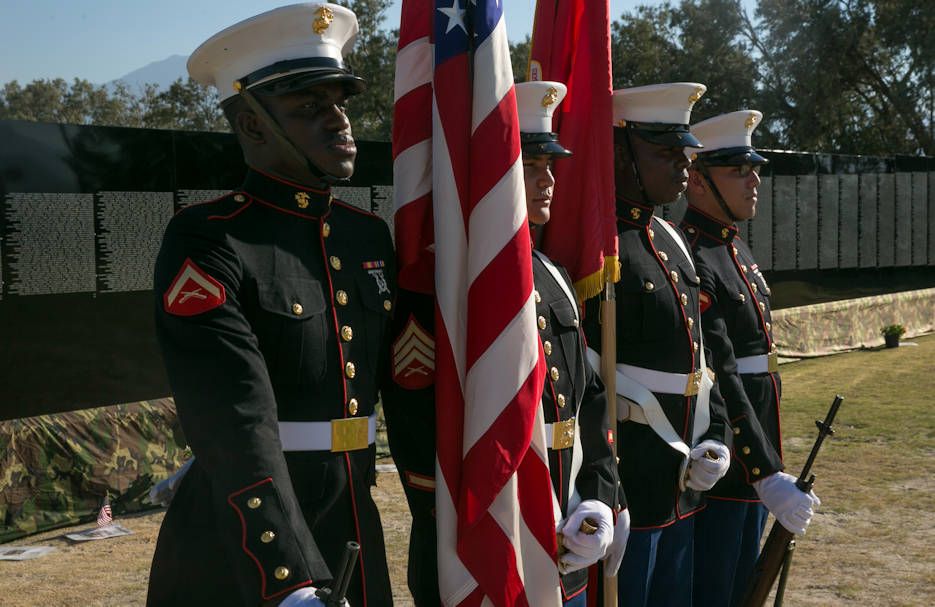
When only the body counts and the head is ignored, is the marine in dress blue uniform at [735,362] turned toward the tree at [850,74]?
no

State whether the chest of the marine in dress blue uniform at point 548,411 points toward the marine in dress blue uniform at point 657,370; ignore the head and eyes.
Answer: no

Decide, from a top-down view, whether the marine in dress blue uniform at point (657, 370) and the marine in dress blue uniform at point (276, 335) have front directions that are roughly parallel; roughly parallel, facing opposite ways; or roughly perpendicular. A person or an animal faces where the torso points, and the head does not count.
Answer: roughly parallel

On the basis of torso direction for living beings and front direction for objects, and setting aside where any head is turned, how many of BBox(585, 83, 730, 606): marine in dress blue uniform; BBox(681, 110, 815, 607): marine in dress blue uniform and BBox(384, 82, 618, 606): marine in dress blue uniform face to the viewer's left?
0

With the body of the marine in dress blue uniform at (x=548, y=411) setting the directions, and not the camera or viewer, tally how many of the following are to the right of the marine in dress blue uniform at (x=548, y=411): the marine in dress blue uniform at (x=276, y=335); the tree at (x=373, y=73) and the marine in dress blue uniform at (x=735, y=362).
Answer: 1

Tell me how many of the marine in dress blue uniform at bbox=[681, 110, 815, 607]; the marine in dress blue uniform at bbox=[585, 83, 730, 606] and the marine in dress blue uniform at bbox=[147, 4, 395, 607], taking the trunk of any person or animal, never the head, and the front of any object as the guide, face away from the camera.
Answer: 0

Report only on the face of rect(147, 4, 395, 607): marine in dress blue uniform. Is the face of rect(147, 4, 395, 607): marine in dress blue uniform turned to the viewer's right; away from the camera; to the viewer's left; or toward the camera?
to the viewer's right

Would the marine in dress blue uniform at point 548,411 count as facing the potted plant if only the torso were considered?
no

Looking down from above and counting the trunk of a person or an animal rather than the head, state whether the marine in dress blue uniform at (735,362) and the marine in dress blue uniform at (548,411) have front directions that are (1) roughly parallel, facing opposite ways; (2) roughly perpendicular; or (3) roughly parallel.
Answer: roughly parallel

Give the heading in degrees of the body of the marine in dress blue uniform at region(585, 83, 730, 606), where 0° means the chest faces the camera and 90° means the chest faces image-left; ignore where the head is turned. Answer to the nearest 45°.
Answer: approximately 315°

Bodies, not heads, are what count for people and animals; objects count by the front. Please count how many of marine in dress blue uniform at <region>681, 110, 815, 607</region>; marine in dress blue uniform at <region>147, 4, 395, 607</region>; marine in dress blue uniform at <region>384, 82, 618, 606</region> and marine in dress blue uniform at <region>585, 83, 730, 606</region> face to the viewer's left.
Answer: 0

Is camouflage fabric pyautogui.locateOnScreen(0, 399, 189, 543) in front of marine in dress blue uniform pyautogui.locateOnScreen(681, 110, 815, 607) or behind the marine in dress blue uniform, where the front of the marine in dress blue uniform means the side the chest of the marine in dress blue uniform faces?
behind

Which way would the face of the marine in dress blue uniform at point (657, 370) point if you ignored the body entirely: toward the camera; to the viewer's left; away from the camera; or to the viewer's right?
to the viewer's right

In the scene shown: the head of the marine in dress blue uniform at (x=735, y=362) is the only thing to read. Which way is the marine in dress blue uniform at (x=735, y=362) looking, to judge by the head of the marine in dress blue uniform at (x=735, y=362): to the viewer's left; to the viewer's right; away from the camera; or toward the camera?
to the viewer's right

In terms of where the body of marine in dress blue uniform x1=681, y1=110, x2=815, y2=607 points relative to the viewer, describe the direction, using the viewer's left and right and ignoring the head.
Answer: facing the viewer and to the right of the viewer

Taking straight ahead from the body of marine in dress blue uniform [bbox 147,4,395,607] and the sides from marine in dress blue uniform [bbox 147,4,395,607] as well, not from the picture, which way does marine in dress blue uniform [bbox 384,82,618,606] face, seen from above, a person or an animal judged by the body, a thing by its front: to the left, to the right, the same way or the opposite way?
the same way

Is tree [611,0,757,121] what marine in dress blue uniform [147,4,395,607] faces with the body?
no

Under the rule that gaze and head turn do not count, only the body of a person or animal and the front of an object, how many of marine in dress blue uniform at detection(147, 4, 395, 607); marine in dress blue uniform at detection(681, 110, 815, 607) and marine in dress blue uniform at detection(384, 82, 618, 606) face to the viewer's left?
0
